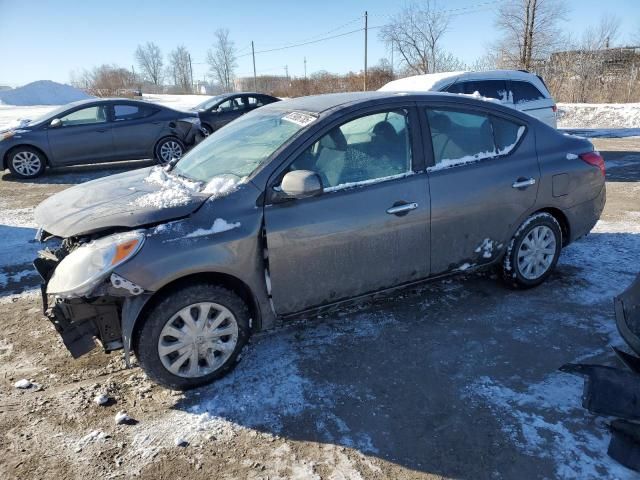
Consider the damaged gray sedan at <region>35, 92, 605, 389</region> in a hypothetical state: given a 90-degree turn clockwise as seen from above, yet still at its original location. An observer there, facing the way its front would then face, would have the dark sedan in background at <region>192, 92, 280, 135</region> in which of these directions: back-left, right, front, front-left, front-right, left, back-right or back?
front-right

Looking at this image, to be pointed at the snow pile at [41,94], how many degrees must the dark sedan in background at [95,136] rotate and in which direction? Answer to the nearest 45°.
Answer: approximately 90° to its right

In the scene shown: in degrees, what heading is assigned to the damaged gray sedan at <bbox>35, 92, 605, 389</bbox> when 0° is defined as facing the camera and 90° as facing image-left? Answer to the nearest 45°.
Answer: approximately 45°

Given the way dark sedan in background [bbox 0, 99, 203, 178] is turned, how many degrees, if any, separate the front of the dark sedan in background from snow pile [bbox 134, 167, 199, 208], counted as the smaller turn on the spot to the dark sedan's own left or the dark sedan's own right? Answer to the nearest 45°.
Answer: approximately 90° to the dark sedan's own left

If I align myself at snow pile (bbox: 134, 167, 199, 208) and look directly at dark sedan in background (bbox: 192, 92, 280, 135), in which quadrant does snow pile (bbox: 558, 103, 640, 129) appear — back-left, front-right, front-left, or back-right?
front-right

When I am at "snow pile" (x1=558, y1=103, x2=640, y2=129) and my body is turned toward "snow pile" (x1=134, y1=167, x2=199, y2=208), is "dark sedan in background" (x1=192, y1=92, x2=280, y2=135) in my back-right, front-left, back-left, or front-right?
front-right

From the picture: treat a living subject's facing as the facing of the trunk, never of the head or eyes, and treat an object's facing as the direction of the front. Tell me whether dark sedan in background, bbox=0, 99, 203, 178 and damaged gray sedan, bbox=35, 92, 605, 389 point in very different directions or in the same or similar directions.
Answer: same or similar directions

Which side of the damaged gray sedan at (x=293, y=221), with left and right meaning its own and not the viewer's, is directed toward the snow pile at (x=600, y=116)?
back

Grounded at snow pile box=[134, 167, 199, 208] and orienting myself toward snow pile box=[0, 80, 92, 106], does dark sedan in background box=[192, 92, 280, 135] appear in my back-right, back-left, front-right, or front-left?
front-right

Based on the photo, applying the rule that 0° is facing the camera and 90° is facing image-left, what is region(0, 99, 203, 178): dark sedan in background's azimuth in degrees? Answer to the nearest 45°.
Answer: approximately 90°

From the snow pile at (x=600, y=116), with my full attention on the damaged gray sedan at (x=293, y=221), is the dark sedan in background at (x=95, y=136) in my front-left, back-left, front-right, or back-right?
front-right
